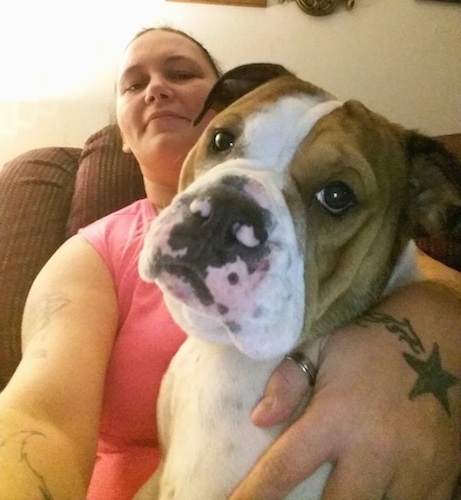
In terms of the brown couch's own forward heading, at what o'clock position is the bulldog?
The bulldog is roughly at 11 o'clock from the brown couch.

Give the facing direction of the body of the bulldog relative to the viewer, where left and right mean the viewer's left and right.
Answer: facing the viewer and to the left of the viewer

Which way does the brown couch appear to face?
toward the camera

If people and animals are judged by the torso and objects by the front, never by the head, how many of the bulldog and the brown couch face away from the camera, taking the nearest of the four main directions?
0
